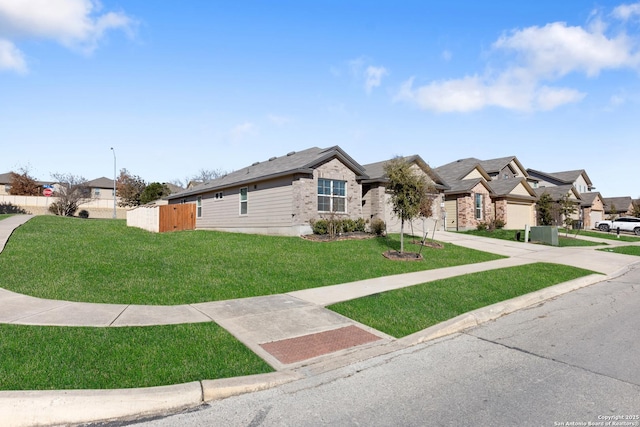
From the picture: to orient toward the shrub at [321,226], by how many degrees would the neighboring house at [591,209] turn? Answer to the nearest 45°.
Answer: approximately 45° to its right

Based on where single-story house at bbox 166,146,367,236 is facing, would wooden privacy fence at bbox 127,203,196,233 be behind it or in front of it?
behind

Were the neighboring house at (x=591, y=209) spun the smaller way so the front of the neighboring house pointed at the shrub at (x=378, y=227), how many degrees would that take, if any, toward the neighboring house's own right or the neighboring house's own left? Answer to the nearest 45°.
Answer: approximately 45° to the neighboring house's own right

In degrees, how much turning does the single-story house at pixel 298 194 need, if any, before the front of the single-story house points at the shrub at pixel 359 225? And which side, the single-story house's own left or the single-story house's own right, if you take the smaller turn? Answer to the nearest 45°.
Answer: approximately 45° to the single-story house's own left

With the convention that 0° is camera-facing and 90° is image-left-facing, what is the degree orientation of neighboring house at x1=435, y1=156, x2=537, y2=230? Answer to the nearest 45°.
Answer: approximately 315°

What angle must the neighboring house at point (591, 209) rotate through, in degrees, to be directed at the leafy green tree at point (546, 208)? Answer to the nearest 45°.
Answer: approximately 45° to its right

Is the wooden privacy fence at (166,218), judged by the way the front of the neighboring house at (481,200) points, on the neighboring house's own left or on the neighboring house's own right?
on the neighboring house's own right

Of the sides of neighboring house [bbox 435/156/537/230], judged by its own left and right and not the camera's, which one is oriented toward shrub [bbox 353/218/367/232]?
right

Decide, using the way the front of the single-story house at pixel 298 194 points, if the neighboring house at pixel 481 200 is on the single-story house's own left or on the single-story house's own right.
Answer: on the single-story house's own left

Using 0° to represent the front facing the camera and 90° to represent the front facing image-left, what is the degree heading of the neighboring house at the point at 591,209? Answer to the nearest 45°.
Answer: approximately 315°

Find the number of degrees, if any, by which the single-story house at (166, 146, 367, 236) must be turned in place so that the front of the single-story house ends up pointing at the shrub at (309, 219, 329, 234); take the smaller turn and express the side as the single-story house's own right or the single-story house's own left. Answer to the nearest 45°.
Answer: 0° — it already faces it

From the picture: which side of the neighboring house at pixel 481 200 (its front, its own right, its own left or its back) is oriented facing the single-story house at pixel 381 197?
right
